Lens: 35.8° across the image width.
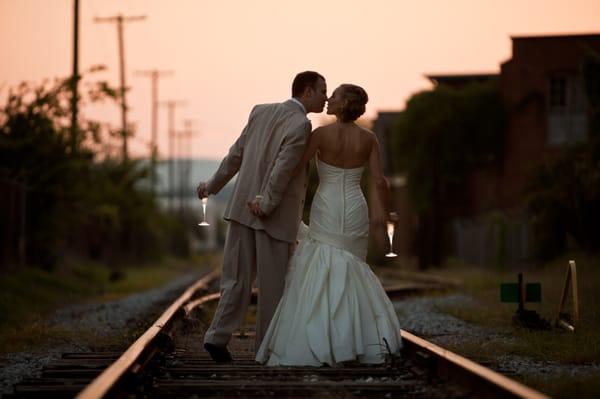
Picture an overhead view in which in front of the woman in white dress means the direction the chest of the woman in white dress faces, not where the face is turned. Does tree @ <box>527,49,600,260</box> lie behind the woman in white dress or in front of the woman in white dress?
in front

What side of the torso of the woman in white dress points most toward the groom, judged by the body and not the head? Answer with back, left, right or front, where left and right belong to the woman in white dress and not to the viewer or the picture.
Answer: left

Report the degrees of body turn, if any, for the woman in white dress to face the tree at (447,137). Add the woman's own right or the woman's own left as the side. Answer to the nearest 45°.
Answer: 0° — they already face it

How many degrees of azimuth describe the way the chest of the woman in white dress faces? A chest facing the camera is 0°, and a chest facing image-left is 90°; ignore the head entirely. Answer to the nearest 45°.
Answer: approximately 180°

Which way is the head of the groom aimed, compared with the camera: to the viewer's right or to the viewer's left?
to the viewer's right
